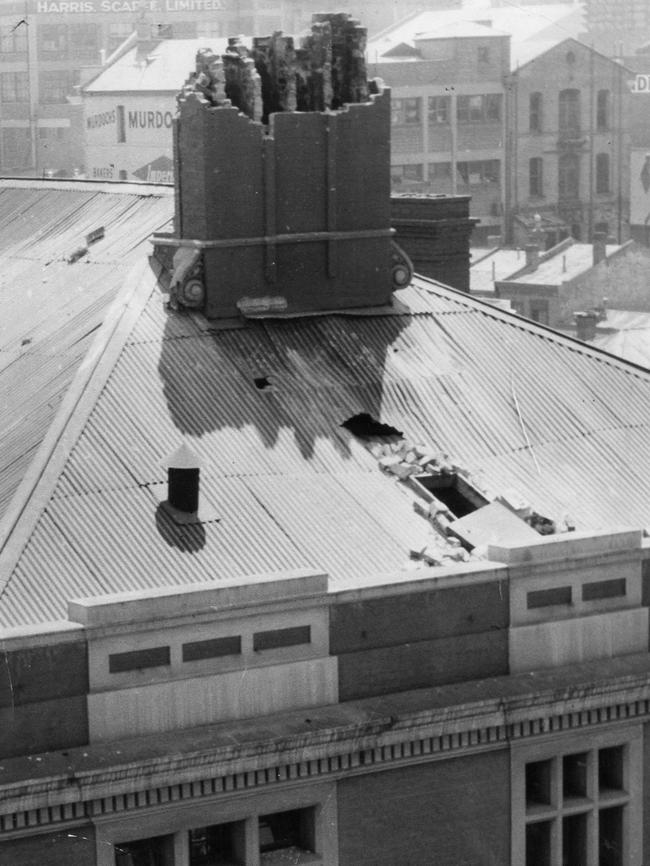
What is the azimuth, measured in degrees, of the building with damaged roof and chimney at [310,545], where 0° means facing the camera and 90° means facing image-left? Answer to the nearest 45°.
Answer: approximately 0°
